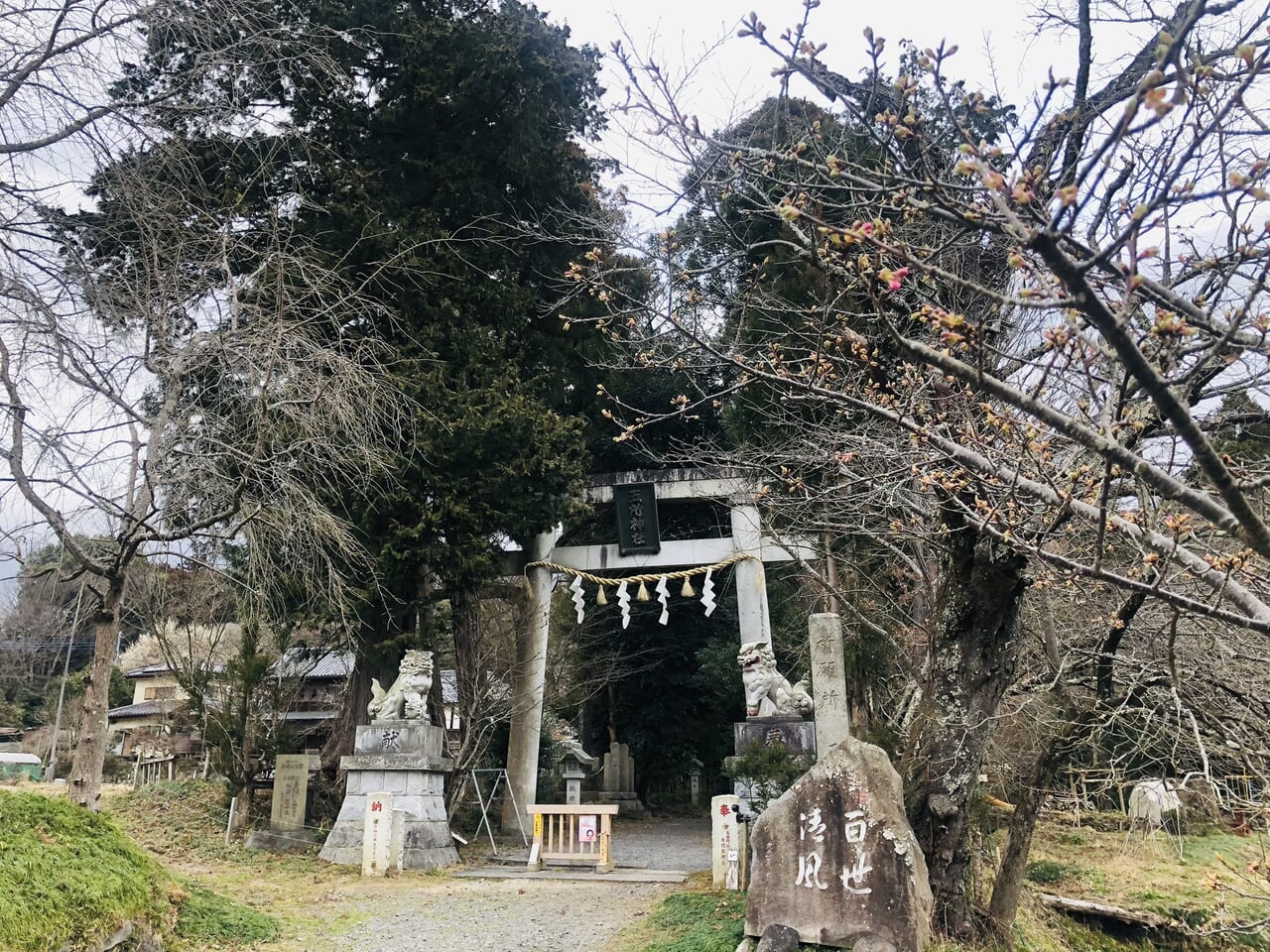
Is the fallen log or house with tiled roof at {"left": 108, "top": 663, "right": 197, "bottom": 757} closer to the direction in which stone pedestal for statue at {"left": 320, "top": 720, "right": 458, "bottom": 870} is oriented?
the fallen log

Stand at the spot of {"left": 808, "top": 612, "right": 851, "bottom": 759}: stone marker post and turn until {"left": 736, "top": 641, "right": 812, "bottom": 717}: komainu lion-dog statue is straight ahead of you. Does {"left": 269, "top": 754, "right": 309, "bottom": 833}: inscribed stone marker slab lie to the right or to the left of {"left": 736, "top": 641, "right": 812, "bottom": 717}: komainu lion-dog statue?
left

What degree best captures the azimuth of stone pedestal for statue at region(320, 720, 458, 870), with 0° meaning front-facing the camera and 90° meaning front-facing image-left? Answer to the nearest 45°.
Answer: approximately 0°

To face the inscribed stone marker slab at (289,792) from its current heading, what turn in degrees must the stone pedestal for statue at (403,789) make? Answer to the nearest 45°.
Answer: approximately 135° to its right
